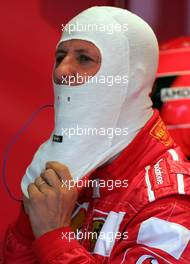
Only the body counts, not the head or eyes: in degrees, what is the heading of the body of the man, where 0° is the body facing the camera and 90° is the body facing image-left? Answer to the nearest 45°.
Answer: approximately 45°
